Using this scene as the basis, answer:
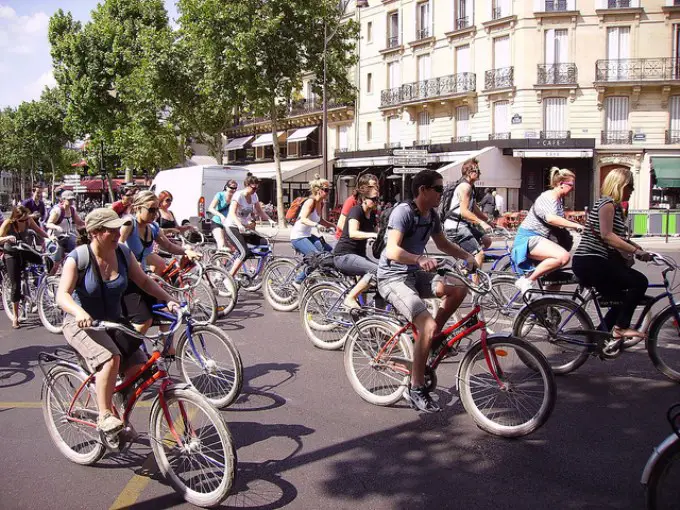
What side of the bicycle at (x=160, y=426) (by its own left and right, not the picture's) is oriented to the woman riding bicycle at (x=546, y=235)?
left

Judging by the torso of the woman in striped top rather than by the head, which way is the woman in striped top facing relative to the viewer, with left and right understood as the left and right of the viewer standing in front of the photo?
facing to the right of the viewer

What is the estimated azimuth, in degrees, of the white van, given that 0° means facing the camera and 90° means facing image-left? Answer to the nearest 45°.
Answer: approximately 135°

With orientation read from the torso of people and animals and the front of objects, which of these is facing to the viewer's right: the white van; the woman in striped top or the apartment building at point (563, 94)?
the woman in striped top

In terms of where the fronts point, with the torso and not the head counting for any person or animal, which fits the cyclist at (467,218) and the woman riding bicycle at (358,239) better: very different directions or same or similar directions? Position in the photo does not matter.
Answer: same or similar directions

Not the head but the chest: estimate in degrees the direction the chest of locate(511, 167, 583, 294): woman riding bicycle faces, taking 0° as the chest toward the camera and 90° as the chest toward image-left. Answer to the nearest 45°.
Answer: approximately 270°

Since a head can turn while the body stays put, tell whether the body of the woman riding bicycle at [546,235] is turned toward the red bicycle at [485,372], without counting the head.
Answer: no

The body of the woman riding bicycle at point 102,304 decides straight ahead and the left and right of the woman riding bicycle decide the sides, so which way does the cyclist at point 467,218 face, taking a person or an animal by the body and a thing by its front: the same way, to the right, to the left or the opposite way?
the same way

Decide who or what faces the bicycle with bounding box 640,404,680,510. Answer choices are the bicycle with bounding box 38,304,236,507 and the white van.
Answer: the bicycle with bounding box 38,304,236,507

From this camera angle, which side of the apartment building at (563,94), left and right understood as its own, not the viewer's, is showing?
front

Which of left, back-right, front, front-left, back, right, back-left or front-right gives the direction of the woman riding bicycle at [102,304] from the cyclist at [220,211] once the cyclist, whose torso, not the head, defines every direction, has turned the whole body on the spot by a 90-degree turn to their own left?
back-right
